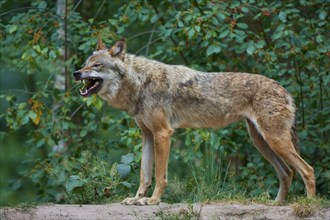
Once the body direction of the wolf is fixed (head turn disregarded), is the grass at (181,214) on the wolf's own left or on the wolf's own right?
on the wolf's own left

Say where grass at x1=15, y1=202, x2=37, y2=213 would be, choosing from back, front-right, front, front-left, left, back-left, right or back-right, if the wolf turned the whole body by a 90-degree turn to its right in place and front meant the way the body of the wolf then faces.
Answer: back-left

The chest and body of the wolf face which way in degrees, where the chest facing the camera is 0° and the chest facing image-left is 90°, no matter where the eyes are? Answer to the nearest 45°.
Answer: approximately 90°
